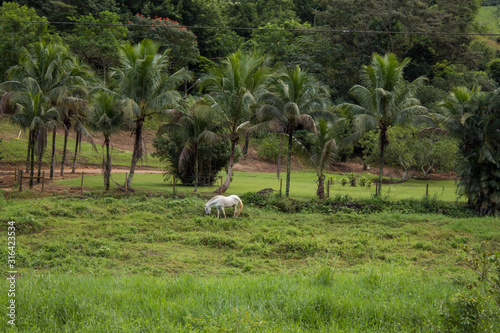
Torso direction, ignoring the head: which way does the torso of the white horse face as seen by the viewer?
to the viewer's left

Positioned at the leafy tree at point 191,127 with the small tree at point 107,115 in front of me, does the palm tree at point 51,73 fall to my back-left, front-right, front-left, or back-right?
front-right

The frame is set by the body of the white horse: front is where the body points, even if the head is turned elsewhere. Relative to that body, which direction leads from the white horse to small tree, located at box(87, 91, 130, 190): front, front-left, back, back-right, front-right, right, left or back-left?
front-right

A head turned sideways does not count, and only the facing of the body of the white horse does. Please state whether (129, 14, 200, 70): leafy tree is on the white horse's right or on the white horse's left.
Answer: on the white horse's right

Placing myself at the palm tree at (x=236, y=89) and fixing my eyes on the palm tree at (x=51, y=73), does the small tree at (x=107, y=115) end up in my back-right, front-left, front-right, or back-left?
front-left

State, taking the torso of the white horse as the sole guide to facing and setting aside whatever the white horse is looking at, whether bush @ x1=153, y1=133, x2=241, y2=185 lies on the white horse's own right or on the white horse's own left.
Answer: on the white horse's own right

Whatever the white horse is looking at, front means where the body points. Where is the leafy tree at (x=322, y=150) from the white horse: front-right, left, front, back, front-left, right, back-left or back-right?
back-right

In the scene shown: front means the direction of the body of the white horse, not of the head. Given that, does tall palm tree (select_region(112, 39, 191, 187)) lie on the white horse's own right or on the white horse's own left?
on the white horse's own right

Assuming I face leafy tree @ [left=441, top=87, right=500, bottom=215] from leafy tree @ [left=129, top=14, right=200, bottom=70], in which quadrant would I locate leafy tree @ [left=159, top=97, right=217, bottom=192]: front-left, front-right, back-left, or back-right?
front-right

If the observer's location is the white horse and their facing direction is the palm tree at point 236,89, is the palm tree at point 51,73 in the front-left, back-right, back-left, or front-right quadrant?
front-left

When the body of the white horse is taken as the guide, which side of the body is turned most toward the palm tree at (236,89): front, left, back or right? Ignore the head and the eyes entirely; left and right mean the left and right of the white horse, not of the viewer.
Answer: right

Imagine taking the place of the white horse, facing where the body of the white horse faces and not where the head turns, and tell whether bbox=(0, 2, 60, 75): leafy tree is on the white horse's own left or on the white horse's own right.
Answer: on the white horse's own right
